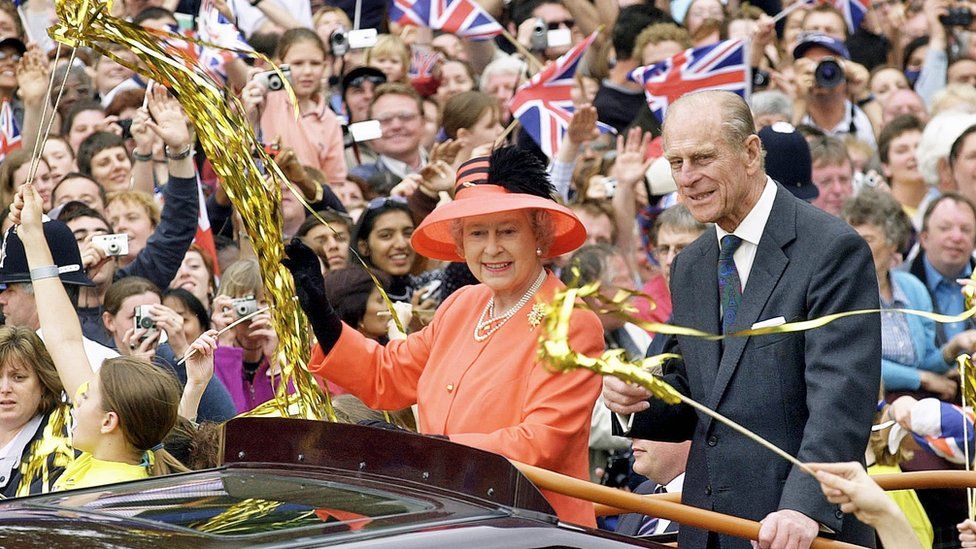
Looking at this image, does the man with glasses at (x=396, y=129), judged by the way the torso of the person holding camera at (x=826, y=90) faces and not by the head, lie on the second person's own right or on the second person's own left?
on the second person's own right

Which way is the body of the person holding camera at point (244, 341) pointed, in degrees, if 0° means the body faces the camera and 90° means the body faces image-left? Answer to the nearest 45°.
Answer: approximately 0°

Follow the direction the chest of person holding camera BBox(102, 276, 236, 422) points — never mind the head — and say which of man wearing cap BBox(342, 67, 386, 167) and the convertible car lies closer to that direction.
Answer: the convertible car

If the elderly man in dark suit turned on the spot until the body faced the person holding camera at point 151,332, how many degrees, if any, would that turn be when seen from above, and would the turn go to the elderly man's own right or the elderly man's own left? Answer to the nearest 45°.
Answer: approximately 90° to the elderly man's own right

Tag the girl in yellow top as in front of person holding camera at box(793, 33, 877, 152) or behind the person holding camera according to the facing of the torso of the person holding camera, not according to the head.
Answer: in front

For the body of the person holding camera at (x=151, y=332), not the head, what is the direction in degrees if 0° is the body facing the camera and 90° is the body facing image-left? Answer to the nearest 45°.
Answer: approximately 315°
